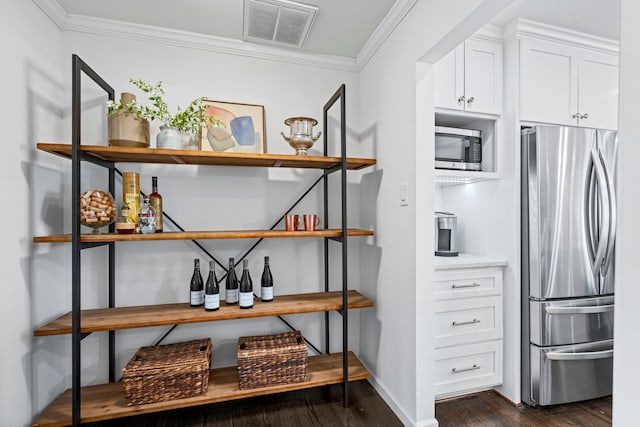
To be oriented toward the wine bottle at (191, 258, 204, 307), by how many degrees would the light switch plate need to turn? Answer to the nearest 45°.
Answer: approximately 45° to its right

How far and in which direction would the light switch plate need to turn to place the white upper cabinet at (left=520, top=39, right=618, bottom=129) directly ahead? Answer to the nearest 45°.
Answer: approximately 180°

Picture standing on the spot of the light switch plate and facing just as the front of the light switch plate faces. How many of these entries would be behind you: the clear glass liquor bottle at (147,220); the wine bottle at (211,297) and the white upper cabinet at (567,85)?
1

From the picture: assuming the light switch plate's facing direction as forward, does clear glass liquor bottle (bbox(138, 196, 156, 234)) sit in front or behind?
in front

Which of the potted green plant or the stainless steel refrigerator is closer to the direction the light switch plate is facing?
the potted green plant

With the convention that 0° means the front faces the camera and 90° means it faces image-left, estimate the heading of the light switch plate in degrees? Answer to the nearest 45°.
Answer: approximately 45°

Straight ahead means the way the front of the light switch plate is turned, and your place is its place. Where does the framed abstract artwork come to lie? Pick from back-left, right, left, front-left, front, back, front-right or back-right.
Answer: front-right

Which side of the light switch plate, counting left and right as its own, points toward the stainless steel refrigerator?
back
